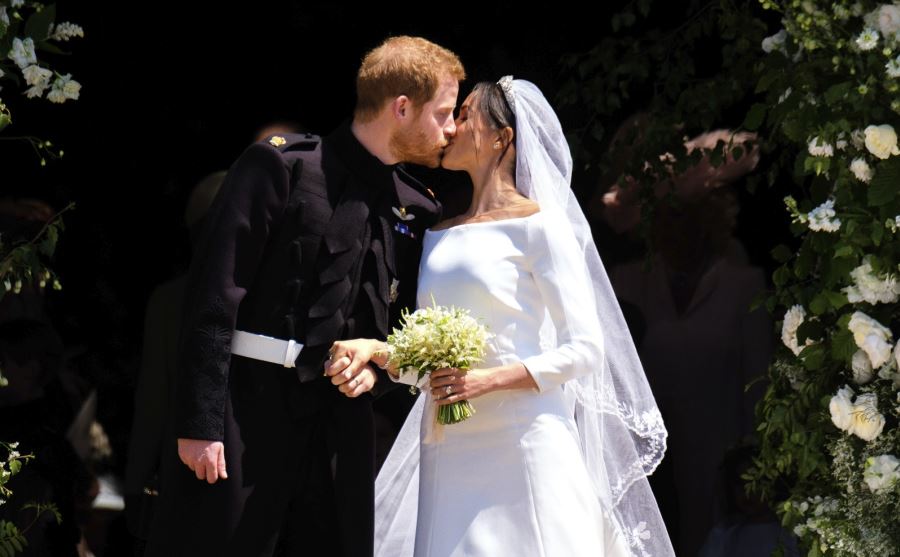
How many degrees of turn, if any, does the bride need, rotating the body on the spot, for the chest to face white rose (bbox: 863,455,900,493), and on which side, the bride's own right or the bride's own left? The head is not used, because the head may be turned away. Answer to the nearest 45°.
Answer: approximately 135° to the bride's own left

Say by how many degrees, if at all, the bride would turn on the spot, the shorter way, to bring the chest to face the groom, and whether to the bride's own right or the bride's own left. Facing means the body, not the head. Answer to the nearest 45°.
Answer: approximately 45° to the bride's own right

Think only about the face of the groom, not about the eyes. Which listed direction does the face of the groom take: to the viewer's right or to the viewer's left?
to the viewer's right

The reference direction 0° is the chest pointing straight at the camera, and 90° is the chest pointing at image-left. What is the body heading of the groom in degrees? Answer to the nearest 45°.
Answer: approximately 315°

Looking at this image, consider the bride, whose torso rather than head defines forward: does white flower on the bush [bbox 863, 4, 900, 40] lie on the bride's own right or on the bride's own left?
on the bride's own left

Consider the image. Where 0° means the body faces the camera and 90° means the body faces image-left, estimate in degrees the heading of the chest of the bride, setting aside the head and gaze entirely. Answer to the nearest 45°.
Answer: approximately 45°

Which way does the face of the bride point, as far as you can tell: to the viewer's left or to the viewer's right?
to the viewer's left

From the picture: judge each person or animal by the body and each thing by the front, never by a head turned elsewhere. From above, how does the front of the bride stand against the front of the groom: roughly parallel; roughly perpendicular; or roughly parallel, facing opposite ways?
roughly perpendicular
